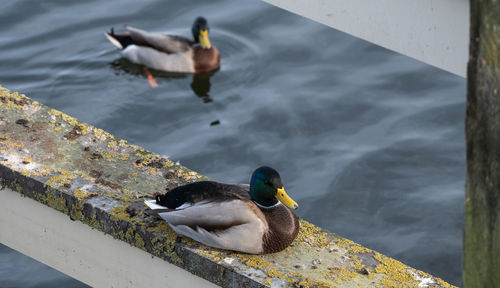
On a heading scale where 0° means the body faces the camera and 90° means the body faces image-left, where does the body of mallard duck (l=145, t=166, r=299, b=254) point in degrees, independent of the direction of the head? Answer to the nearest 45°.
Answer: approximately 315°

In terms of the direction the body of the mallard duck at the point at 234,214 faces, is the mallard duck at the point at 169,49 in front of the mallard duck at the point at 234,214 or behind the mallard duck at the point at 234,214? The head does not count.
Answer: behind

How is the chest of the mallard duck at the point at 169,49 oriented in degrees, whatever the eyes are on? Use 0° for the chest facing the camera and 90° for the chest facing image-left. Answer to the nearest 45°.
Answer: approximately 315°
